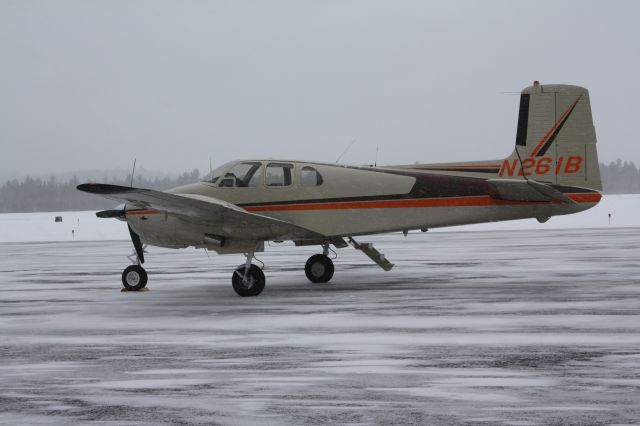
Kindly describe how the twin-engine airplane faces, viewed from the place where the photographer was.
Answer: facing to the left of the viewer
